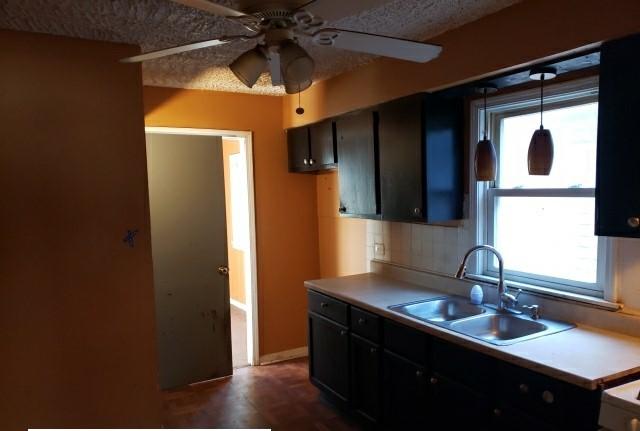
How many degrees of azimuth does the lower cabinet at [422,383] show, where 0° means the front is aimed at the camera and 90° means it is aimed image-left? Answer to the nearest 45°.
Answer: approximately 45°

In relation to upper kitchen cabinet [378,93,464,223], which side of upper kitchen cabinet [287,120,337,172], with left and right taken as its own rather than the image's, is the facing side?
left

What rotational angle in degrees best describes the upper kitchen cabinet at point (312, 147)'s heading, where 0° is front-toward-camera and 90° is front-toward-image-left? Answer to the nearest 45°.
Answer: approximately 45°

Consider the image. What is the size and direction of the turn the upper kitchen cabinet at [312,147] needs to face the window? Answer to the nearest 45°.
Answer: approximately 90° to its left

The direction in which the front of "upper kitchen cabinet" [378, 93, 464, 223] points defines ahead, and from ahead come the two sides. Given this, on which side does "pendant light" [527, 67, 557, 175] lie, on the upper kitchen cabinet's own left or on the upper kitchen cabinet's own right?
on the upper kitchen cabinet's own left

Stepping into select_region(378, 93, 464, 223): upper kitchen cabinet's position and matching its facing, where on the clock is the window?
The window is roughly at 8 o'clock from the upper kitchen cabinet.

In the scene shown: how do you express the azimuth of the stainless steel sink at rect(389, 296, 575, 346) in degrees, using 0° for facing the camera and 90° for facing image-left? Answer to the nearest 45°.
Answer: approximately 45°

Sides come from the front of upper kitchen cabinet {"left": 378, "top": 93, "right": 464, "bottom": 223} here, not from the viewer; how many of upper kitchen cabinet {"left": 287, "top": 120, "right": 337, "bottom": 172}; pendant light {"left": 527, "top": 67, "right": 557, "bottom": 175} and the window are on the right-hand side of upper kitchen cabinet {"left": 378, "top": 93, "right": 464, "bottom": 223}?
1

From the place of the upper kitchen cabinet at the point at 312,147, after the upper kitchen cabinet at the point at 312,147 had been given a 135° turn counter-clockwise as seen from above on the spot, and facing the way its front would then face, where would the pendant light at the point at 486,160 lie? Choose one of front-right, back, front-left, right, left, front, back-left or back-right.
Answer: front-right
